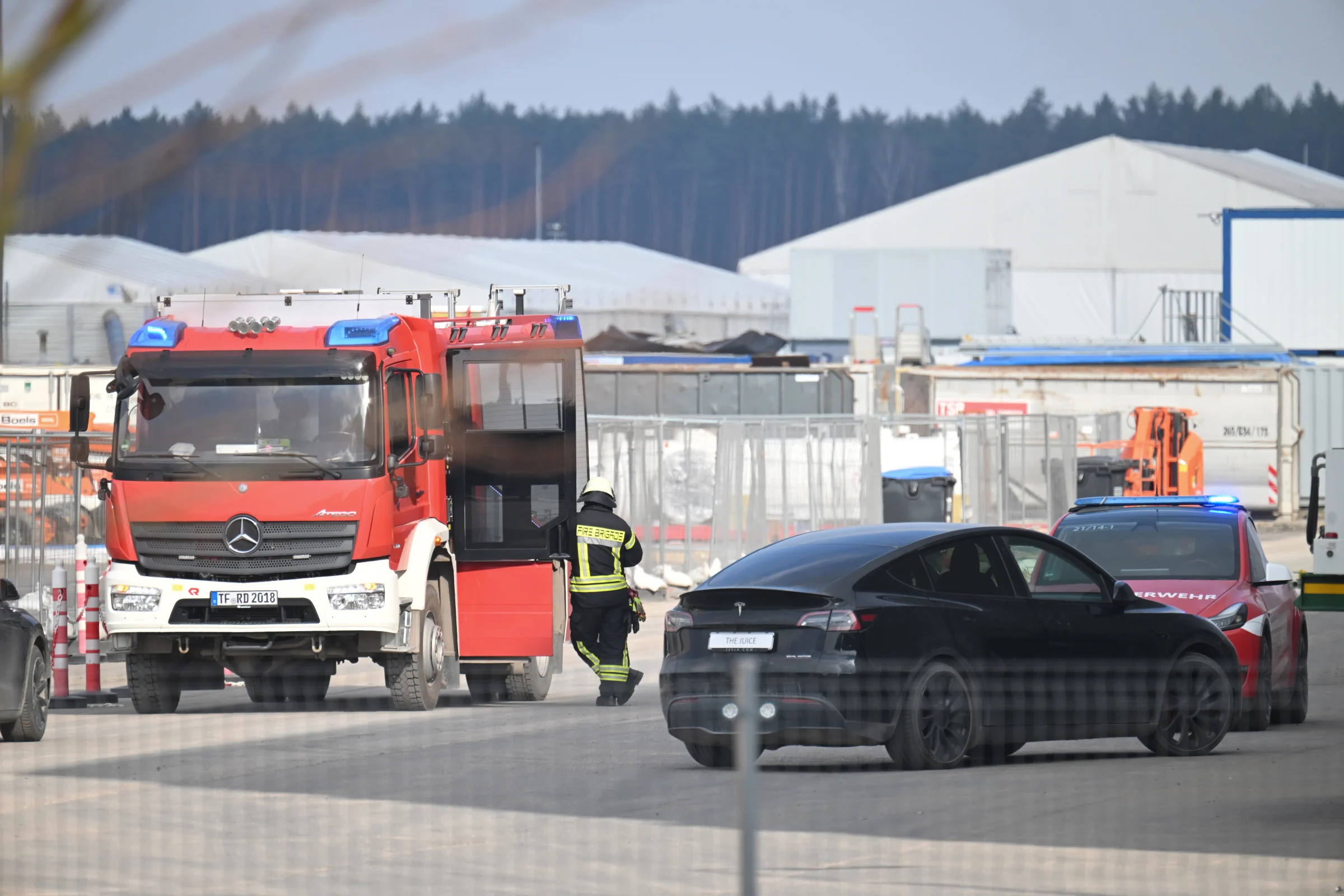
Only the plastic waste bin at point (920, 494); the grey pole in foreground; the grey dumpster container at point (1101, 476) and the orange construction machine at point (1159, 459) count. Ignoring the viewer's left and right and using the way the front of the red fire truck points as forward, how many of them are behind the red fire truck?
3

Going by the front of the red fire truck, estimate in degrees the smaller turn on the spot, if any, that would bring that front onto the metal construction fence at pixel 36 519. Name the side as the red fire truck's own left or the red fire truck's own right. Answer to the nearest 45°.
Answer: approximately 90° to the red fire truck's own right

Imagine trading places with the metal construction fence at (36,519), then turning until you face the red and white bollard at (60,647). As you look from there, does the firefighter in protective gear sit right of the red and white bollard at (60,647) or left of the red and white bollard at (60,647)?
left

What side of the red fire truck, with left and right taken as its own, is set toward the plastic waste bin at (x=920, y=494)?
back

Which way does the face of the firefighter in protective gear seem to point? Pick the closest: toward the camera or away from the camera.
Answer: away from the camera

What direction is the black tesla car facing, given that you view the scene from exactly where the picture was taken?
facing away from the viewer and to the right of the viewer

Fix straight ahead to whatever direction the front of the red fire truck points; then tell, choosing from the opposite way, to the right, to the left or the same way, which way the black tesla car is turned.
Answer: the opposite way
